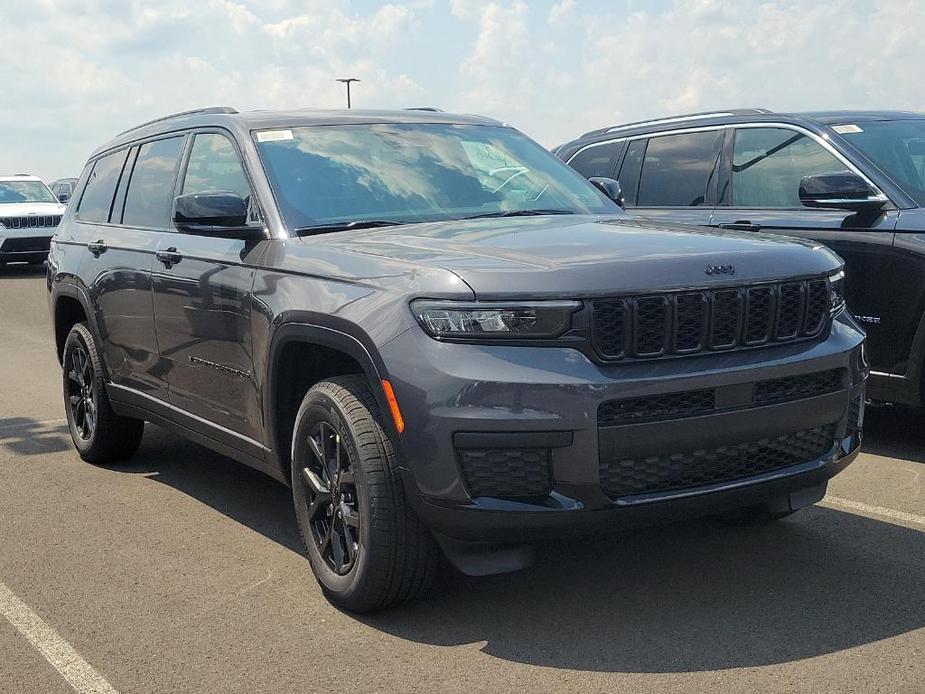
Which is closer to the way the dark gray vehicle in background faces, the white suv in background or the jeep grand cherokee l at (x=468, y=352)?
the jeep grand cherokee l

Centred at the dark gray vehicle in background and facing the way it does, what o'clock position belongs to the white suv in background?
The white suv in background is roughly at 6 o'clock from the dark gray vehicle in background.

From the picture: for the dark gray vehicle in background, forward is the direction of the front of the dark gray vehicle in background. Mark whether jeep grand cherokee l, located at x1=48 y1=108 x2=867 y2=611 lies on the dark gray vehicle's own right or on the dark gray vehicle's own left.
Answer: on the dark gray vehicle's own right

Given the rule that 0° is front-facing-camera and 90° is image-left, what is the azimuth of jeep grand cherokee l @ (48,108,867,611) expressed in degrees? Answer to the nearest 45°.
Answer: approximately 315°

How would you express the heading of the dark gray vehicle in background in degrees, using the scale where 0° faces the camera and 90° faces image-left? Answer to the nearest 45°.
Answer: approximately 315°

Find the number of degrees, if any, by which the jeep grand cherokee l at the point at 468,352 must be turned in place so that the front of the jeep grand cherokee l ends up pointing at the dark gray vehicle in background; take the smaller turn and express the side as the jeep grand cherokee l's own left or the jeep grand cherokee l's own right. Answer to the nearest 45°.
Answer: approximately 90° to the jeep grand cherokee l's own left

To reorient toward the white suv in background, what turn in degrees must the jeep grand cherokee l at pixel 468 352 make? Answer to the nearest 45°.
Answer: approximately 180°
